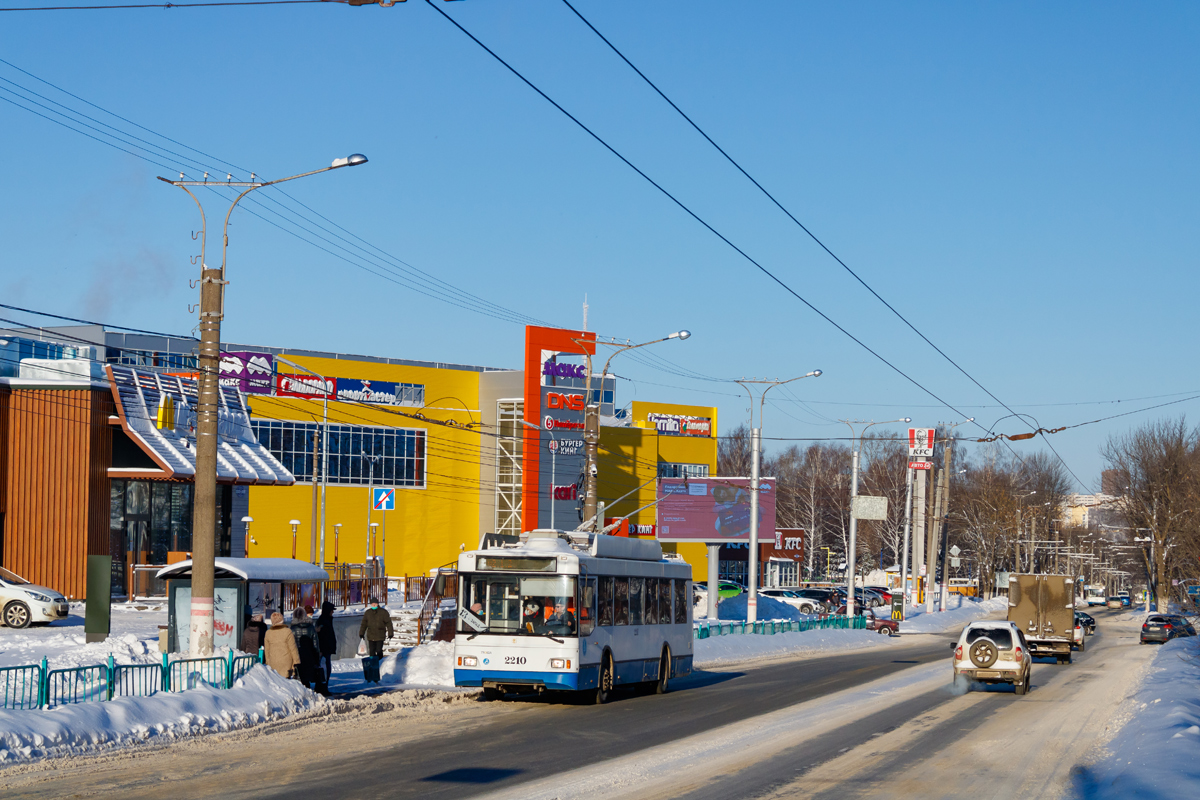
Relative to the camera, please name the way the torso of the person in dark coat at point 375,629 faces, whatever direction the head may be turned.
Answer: toward the camera

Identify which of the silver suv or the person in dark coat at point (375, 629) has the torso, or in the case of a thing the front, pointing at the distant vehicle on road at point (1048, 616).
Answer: the silver suv

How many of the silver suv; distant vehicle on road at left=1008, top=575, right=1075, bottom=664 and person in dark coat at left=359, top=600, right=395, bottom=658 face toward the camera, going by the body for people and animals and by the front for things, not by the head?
1

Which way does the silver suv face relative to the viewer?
away from the camera

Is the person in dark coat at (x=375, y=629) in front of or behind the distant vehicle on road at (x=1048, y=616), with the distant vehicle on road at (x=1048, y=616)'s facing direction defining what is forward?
behind

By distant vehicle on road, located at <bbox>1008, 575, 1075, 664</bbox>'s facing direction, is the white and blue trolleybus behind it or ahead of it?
behind

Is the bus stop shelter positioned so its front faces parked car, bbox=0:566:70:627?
no

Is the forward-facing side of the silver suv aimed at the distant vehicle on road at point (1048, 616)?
yes

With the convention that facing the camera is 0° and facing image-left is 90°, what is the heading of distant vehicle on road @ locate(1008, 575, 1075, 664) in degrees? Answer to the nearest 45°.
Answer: approximately 180°

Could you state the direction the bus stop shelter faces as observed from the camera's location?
facing the viewer and to the right of the viewer

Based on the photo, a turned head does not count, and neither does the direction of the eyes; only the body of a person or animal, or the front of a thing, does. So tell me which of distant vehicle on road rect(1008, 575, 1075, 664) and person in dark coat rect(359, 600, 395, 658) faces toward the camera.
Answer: the person in dark coat

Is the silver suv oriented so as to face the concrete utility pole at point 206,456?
no

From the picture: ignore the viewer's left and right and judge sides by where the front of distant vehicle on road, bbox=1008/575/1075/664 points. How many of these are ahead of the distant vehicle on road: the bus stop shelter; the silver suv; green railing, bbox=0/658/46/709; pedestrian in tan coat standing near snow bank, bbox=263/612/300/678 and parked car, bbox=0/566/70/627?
0

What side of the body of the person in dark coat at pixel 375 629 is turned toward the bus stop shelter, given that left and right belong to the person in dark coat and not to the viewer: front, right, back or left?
right

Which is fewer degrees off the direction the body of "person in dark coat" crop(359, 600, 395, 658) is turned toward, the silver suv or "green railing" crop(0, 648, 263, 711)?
the green railing

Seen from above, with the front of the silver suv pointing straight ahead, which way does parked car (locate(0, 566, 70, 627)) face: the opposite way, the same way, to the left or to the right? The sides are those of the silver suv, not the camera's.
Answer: to the right
